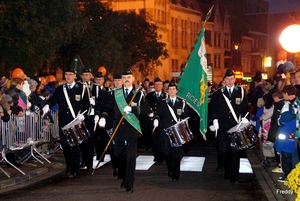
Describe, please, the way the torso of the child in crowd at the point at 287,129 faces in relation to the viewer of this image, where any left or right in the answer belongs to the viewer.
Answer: facing to the left of the viewer

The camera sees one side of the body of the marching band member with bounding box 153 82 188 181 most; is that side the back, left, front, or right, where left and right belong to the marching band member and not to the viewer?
front

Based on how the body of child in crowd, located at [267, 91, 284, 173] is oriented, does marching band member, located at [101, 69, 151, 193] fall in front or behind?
in front

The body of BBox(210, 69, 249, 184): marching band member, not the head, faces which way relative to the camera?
toward the camera

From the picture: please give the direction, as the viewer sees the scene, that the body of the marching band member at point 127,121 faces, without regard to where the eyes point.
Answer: toward the camera

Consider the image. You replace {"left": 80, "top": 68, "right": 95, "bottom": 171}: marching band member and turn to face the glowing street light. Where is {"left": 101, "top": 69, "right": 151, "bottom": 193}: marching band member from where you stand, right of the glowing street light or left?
right

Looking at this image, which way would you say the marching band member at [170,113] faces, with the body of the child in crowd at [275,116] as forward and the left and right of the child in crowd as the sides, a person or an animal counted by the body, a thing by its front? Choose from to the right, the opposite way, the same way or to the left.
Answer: to the left

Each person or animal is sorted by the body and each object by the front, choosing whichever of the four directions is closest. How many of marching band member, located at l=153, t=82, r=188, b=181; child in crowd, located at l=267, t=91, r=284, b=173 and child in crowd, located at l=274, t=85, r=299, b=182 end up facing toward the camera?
1

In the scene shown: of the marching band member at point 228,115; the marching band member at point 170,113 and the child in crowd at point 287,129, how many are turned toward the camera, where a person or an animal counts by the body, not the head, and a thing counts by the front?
2

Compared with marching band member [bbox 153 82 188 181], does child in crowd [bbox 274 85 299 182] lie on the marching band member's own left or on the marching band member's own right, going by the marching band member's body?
on the marching band member's own left

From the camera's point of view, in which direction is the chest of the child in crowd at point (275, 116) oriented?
to the viewer's left

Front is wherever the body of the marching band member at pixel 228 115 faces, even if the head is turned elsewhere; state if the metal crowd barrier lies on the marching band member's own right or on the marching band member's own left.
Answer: on the marching band member's own right

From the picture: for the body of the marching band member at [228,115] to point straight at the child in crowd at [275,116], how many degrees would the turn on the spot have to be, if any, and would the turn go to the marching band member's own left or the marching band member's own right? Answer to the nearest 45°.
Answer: approximately 90° to the marching band member's own left

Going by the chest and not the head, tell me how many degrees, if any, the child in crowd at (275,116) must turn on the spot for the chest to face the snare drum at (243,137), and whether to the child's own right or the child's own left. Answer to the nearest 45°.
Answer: approximately 45° to the child's own left

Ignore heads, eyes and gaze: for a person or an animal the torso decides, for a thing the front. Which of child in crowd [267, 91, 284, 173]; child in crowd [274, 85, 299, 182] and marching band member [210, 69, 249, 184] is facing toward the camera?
the marching band member

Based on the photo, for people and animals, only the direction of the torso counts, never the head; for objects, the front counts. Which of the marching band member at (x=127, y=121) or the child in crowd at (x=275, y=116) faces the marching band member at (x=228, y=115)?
the child in crowd

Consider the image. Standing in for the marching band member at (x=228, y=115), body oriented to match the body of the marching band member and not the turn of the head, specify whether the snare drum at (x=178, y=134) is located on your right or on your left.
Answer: on your right

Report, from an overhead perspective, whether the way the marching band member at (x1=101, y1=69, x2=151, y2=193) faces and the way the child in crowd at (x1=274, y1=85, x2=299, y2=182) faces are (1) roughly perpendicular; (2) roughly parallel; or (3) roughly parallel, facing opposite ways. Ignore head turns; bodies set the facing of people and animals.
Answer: roughly perpendicular
